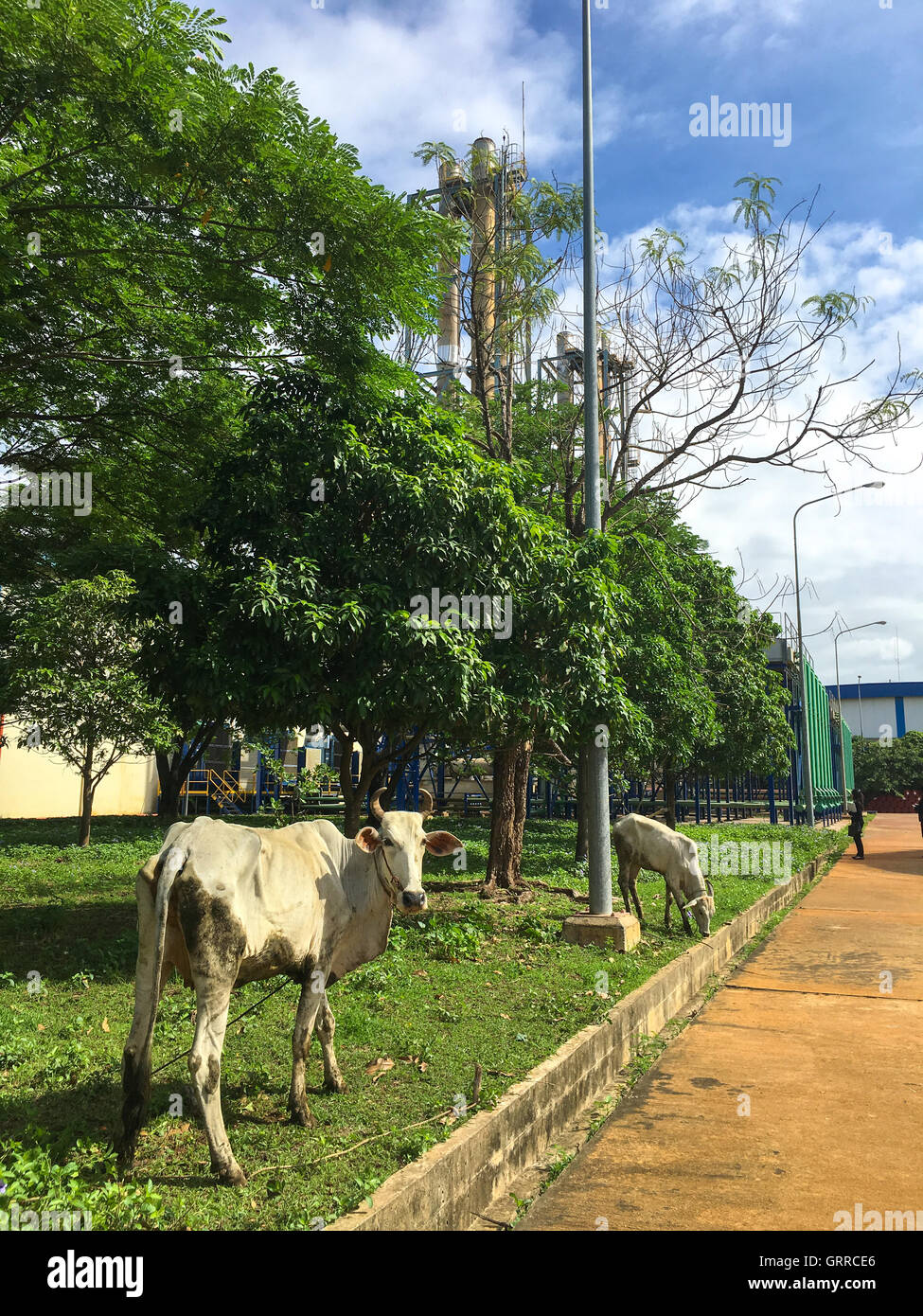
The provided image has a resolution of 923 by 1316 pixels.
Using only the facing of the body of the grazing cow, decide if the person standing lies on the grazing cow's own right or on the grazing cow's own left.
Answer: on the grazing cow's own left

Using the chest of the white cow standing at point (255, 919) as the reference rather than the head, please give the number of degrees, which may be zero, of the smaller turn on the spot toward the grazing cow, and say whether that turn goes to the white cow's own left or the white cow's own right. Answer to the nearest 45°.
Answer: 0° — it already faces it

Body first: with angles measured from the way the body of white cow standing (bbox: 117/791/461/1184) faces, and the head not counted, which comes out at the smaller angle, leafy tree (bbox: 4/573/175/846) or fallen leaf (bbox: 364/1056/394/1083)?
the fallen leaf

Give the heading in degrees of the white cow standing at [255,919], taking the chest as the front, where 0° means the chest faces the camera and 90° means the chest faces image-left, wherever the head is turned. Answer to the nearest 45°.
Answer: approximately 225°

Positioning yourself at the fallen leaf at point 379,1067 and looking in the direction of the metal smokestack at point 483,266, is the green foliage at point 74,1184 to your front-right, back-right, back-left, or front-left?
back-left

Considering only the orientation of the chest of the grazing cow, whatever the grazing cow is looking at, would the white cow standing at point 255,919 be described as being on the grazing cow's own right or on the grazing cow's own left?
on the grazing cow's own right
